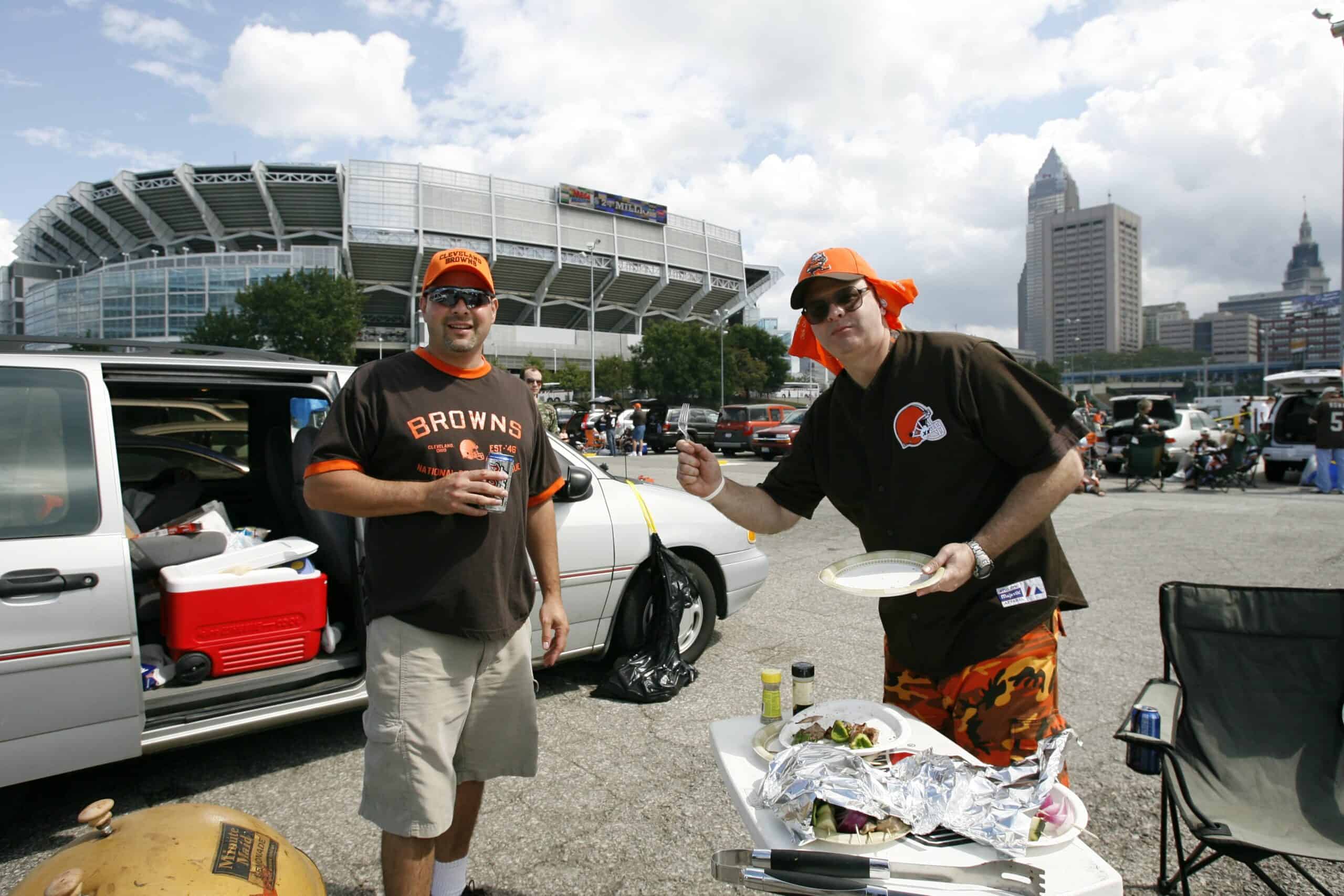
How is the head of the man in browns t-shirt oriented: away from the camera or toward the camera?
toward the camera

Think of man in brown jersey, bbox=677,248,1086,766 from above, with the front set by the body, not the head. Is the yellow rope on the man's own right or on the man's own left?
on the man's own right

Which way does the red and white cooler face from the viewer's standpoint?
toward the camera

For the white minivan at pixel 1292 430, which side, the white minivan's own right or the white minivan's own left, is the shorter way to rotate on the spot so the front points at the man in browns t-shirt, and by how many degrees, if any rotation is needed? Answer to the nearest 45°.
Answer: approximately 180°

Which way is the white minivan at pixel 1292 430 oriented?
away from the camera

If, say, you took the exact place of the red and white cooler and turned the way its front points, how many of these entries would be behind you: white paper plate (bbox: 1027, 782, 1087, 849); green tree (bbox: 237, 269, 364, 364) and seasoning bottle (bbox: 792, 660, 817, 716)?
1

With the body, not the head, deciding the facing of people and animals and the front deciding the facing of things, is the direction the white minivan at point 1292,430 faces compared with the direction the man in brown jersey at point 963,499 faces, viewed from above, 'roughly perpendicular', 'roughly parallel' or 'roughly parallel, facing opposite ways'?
roughly parallel, facing opposite ways
